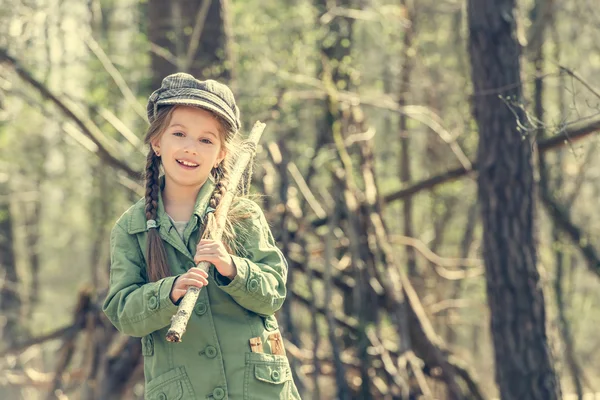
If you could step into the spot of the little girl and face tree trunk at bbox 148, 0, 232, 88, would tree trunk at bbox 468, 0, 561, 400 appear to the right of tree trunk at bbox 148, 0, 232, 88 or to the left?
right

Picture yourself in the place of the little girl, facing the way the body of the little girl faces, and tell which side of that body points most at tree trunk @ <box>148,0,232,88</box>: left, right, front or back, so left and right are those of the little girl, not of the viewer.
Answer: back

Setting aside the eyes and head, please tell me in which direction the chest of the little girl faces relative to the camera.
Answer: toward the camera

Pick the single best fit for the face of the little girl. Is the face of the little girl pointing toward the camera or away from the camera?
toward the camera

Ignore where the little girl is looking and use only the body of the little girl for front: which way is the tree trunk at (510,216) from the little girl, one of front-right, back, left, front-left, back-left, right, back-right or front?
back-left
